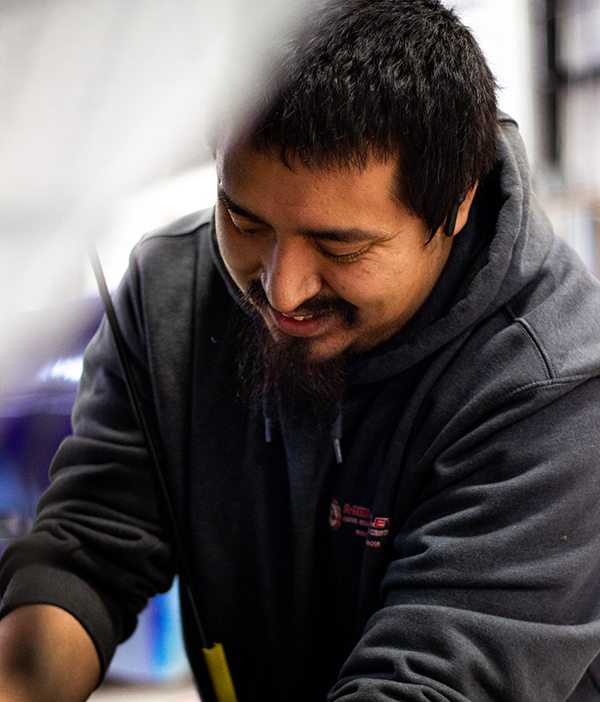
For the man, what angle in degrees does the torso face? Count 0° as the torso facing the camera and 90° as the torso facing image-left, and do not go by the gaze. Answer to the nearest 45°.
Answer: approximately 45°
